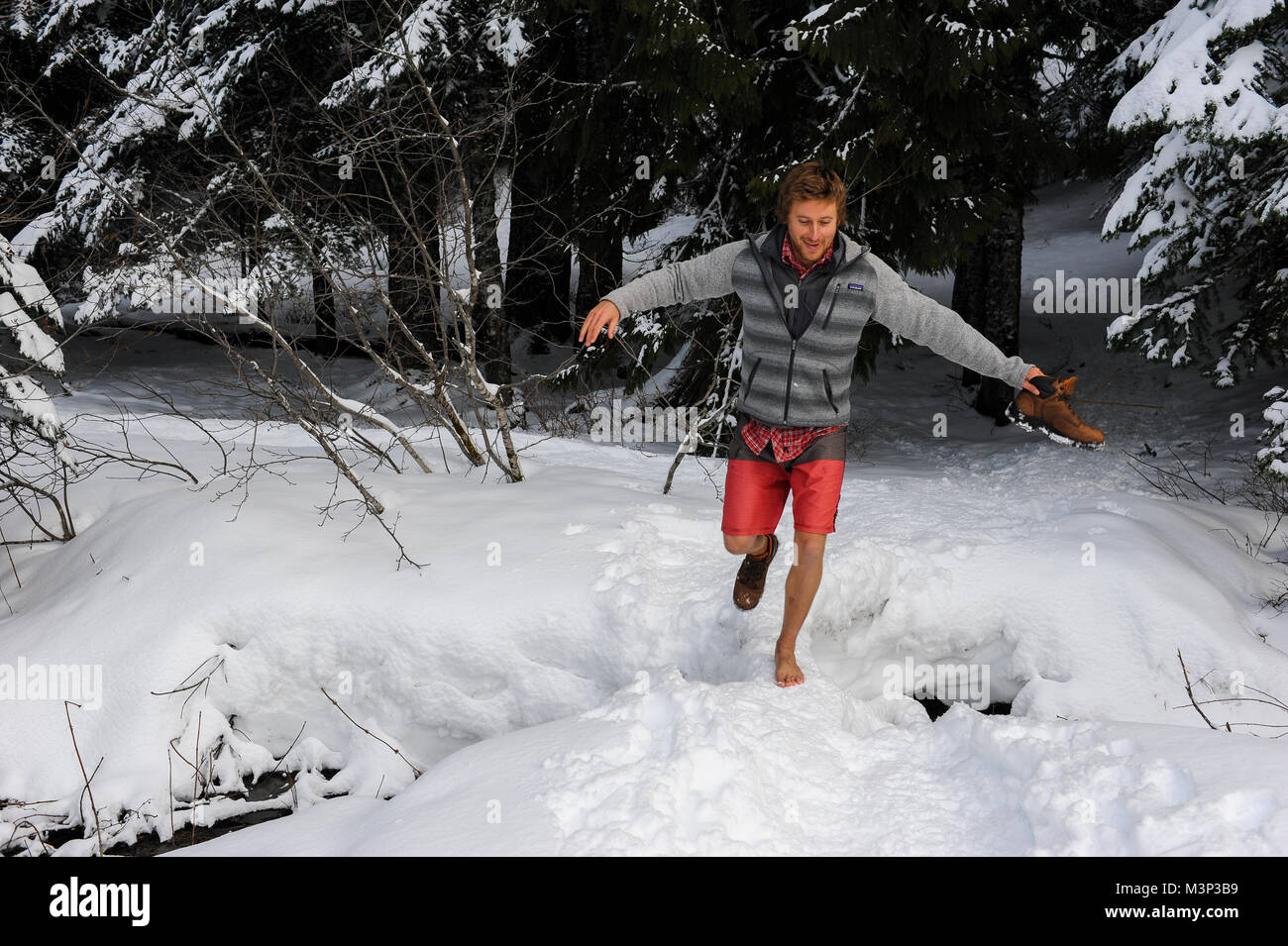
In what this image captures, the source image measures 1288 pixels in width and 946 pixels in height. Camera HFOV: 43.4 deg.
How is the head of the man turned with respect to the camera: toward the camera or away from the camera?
toward the camera

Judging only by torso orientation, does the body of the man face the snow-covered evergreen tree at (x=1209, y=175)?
no

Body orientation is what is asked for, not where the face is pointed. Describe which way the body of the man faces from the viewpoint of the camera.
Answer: toward the camera

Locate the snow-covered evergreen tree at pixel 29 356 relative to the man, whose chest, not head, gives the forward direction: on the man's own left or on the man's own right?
on the man's own right

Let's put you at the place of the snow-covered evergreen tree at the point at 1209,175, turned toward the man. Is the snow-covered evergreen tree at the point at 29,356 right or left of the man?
right

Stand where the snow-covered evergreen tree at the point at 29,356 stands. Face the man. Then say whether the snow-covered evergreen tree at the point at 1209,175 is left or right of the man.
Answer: left
